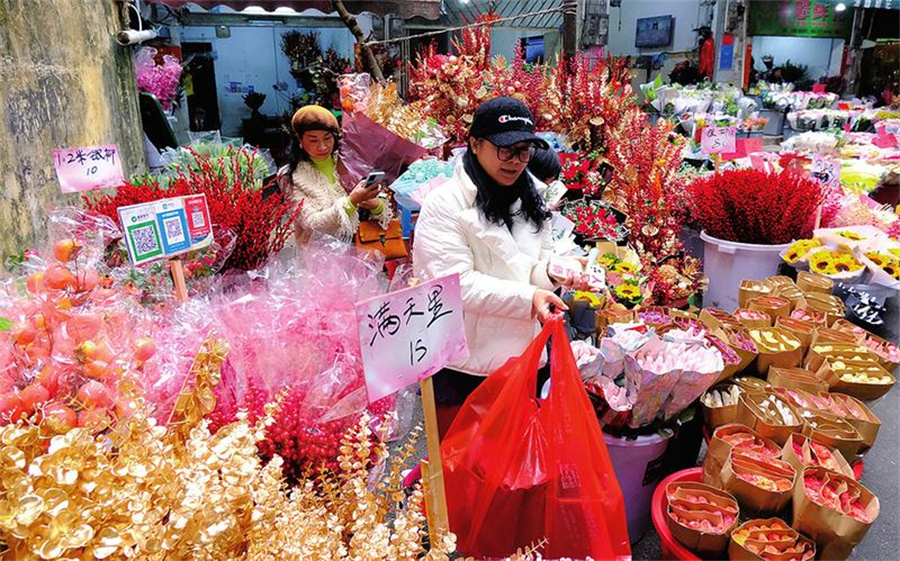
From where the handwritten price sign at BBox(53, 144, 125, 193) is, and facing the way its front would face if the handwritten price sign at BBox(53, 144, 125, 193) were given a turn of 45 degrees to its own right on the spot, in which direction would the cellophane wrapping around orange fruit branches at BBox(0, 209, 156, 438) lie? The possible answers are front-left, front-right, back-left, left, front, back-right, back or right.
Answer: front-left

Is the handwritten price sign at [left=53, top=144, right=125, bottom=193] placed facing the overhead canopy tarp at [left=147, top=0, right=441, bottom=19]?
no

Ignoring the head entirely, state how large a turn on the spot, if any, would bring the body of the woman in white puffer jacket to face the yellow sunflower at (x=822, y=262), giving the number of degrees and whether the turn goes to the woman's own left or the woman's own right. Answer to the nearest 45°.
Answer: approximately 90° to the woman's own left

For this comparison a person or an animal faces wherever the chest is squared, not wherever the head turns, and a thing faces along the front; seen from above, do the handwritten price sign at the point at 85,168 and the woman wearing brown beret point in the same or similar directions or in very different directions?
same or similar directions

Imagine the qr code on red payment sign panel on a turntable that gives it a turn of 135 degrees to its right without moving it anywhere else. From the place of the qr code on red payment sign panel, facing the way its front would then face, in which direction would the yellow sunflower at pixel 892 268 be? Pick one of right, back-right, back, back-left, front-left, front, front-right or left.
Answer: back-right

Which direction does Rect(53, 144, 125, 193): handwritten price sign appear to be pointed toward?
toward the camera

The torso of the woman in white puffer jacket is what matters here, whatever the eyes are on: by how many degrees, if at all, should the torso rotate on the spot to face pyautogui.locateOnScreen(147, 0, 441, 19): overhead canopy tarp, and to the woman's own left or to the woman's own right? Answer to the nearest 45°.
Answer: approximately 135° to the woman's own left

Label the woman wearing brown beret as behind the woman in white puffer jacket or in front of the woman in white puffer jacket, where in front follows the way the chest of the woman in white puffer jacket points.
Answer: behind

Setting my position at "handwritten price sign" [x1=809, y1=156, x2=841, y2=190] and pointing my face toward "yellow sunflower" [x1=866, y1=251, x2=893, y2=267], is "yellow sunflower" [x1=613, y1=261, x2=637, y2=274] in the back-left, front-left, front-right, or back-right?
front-right

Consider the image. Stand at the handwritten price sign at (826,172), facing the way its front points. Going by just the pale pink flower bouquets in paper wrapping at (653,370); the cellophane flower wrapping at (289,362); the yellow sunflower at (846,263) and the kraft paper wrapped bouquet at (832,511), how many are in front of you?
4

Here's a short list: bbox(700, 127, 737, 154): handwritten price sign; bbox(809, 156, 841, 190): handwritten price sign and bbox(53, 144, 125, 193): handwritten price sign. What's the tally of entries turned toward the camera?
3

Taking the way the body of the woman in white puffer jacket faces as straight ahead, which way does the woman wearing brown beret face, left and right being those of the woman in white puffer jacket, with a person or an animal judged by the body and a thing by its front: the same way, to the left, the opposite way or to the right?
the same way

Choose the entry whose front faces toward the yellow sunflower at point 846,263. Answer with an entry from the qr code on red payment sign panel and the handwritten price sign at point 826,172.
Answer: the handwritten price sign

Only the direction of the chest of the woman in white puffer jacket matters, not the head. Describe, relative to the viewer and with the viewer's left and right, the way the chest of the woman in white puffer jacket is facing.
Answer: facing the viewer and to the right of the viewer

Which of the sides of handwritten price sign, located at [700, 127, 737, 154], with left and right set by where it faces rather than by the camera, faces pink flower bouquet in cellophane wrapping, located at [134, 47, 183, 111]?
right

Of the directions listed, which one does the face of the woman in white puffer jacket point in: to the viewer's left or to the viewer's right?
to the viewer's right

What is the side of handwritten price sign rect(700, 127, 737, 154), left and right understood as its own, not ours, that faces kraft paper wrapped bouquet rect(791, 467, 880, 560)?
front

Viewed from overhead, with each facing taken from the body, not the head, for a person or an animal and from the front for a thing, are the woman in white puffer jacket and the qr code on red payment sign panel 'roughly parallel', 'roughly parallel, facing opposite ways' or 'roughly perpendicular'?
roughly parallel

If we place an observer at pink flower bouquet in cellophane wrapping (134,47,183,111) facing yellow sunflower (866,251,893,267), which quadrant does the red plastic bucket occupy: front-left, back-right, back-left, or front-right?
front-right

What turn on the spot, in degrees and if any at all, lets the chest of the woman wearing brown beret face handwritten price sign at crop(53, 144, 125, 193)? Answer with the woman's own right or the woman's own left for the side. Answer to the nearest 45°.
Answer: approximately 90° to the woman's own right

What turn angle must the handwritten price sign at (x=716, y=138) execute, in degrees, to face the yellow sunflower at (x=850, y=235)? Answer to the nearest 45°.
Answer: approximately 45° to its left

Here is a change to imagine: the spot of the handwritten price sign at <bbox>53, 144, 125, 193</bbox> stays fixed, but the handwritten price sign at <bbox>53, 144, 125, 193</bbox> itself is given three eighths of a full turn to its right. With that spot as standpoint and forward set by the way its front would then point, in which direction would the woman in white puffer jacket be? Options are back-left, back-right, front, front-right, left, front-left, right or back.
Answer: back

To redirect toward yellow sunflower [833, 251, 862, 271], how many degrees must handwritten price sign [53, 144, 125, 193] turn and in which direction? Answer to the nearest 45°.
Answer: approximately 90° to its left
